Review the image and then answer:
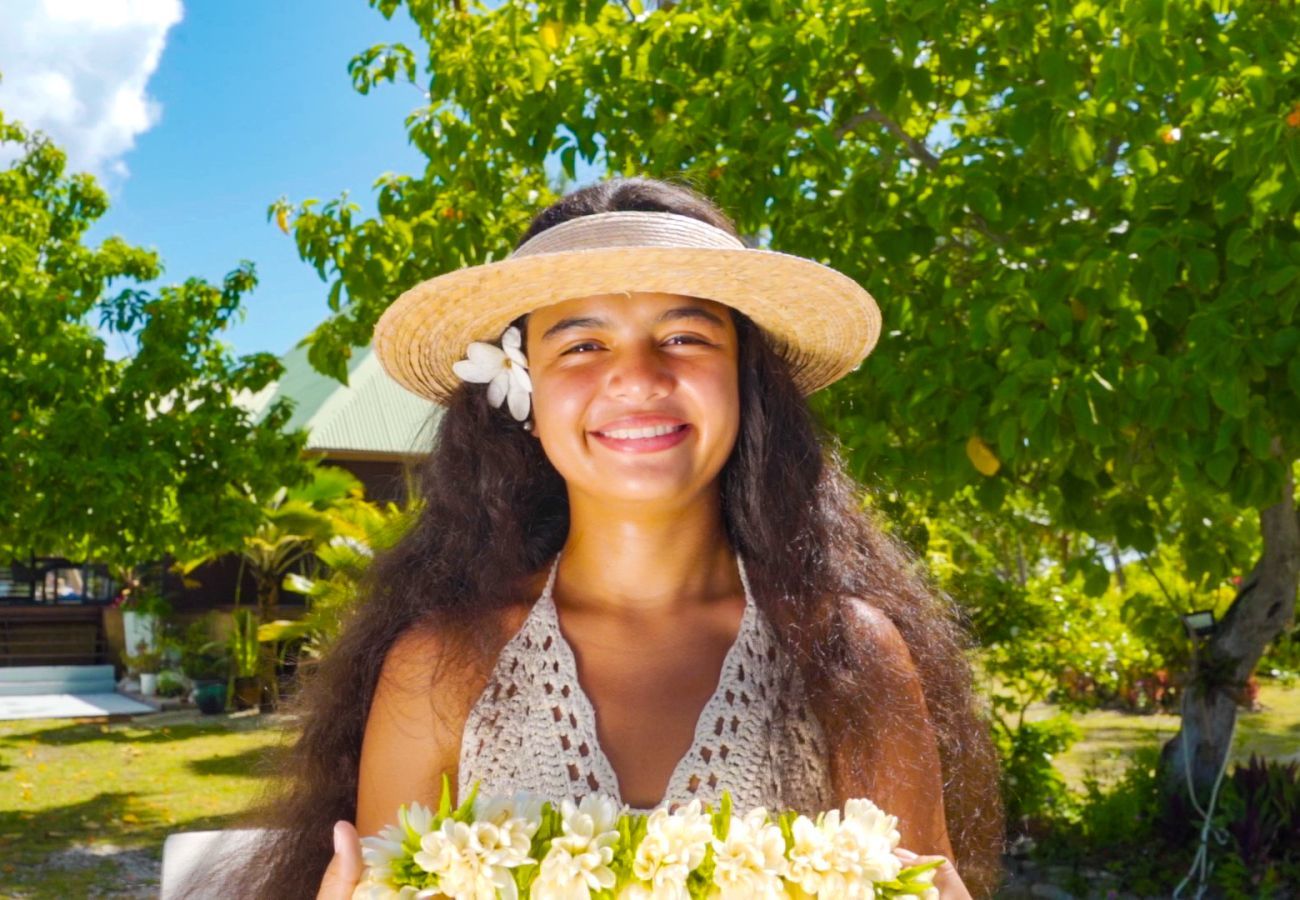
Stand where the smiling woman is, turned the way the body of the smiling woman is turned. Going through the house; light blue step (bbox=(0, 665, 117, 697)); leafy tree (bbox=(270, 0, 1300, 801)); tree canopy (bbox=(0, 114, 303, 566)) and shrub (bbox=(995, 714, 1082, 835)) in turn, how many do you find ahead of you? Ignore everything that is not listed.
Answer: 0

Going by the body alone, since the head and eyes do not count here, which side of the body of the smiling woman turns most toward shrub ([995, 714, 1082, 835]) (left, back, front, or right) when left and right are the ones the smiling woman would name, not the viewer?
back

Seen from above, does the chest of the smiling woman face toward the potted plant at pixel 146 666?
no

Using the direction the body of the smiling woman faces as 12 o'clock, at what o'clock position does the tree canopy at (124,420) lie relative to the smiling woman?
The tree canopy is roughly at 5 o'clock from the smiling woman.

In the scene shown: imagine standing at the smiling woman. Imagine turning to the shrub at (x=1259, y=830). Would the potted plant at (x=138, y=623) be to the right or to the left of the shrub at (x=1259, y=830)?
left

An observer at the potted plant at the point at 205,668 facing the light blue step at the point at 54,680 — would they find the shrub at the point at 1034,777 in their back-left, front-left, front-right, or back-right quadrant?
back-left

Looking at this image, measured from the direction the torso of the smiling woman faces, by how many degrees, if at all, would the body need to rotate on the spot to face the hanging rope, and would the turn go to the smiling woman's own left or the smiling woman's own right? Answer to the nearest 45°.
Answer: approximately 135° to the smiling woman's own left

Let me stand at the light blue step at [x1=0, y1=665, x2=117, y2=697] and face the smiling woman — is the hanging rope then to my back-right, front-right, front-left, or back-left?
front-left

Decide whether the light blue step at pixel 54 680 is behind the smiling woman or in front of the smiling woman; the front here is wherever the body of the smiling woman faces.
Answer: behind

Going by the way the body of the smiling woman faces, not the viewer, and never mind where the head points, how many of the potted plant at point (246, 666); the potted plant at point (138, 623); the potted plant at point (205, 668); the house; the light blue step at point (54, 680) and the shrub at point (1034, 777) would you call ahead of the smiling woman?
0

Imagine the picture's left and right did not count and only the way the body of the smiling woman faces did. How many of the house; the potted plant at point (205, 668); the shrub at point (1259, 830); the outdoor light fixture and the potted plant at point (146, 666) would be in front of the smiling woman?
0

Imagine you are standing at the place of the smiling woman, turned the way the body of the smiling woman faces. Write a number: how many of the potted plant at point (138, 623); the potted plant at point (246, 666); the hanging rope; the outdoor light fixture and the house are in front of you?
0

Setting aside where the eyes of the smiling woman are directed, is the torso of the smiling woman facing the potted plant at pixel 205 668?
no

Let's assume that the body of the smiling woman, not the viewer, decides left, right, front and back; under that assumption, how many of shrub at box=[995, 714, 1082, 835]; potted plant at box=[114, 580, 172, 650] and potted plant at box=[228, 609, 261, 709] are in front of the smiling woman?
0

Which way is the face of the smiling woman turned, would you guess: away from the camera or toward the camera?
toward the camera

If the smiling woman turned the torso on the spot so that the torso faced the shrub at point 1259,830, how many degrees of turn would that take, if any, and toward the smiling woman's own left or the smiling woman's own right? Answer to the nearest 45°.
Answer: approximately 135° to the smiling woman's own left

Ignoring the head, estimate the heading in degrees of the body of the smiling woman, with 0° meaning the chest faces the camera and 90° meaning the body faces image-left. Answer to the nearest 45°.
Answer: approximately 0°

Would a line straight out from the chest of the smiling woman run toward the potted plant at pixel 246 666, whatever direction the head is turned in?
no
